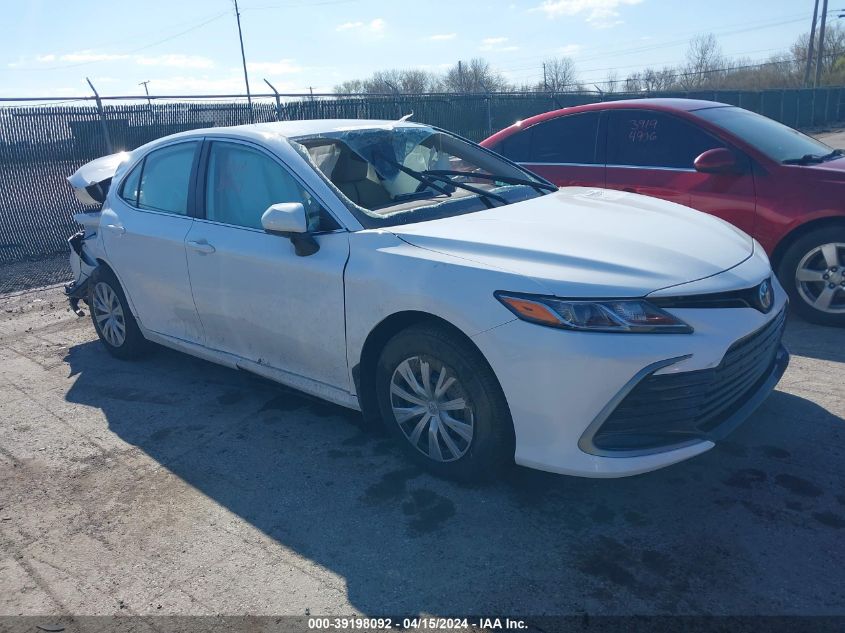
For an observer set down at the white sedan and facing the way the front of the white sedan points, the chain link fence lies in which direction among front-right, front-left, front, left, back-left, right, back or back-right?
back

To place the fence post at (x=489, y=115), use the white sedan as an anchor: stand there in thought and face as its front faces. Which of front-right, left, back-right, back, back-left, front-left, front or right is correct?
back-left

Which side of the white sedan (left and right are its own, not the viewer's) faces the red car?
left

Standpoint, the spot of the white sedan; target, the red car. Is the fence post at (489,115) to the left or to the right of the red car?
left

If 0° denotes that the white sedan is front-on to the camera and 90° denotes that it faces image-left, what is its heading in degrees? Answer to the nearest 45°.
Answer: approximately 315°
